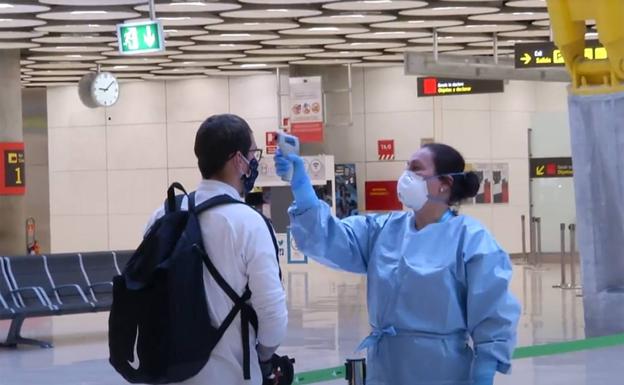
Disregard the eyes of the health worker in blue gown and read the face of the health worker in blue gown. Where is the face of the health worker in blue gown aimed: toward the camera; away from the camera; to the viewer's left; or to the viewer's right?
to the viewer's left

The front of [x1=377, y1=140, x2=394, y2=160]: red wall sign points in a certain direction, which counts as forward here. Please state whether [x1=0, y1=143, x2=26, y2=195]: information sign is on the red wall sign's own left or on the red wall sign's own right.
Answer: on the red wall sign's own right

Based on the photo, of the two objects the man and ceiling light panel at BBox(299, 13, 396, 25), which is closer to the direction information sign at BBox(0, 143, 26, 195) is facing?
the man

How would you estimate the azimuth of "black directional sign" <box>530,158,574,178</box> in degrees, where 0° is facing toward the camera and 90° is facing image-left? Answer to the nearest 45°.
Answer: approximately 0°

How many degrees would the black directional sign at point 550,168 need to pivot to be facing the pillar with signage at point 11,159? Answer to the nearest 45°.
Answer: approximately 45° to its right

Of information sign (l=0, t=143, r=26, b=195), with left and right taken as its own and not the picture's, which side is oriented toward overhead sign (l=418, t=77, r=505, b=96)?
left

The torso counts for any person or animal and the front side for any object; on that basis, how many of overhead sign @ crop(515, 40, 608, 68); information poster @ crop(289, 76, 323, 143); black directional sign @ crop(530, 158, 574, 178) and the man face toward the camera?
3

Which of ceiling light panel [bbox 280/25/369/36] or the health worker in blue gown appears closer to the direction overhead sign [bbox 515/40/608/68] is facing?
the health worker in blue gown

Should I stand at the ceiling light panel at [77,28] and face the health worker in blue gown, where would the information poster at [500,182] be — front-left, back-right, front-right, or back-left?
back-left
